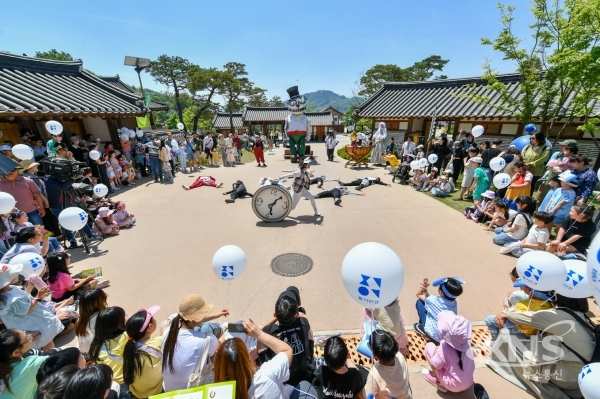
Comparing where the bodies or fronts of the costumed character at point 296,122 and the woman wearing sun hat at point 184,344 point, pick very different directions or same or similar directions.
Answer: very different directions

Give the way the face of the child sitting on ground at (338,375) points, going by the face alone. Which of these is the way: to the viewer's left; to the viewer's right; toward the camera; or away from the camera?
away from the camera

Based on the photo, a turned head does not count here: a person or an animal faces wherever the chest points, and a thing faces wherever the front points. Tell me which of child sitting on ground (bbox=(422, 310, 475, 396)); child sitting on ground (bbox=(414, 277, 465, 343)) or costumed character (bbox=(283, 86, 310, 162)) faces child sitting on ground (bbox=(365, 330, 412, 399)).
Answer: the costumed character

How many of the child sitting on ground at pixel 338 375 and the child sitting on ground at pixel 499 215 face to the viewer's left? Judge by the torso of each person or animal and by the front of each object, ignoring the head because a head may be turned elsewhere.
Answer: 1

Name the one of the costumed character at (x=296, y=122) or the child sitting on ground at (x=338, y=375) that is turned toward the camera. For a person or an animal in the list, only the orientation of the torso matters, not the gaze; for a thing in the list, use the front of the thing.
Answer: the costumed character

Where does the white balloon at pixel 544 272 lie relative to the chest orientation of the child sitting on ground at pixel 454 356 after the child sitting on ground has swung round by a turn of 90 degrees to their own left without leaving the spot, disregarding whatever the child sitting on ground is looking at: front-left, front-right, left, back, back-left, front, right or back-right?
back

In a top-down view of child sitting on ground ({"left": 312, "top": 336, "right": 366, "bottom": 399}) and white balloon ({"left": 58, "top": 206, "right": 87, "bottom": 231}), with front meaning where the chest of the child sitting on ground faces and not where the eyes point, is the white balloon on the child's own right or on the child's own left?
on the child's own left

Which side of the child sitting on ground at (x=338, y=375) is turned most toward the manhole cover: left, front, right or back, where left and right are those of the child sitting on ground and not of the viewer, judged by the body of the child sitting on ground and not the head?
front

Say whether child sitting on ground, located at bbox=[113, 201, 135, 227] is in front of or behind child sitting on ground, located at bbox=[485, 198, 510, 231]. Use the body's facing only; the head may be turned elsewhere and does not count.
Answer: in front

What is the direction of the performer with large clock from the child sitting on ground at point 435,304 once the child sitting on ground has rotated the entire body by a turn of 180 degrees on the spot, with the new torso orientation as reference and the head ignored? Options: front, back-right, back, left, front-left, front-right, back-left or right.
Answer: back

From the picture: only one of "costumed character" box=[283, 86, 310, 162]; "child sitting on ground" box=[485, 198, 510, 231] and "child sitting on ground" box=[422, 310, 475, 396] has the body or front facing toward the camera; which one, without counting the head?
the costumed character

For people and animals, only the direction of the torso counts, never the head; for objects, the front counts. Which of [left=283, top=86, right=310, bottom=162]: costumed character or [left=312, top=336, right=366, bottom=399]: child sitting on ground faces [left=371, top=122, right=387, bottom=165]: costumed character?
the child sitting on ground

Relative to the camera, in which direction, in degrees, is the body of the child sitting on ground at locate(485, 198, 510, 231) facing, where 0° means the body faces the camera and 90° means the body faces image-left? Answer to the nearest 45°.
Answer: approximately 90°

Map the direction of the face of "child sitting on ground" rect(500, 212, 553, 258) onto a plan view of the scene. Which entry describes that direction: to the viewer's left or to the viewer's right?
to the viewer's left

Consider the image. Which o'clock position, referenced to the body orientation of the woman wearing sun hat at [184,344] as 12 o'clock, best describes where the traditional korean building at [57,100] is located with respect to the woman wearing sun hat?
The traditional korean building is roughly at 10 o'clock from the woman wearing sun hat.

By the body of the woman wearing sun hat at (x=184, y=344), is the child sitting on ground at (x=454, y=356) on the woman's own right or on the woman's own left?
on the woman's own right

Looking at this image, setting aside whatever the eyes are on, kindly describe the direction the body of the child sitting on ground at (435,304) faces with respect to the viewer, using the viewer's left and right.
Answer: facing away from the viewer and to the left of the viewer

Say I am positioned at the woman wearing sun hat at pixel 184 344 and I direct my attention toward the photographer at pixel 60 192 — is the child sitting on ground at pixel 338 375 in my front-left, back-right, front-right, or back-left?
back-right

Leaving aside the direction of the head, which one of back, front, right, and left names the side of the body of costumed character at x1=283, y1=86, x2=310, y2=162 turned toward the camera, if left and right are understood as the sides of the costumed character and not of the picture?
front

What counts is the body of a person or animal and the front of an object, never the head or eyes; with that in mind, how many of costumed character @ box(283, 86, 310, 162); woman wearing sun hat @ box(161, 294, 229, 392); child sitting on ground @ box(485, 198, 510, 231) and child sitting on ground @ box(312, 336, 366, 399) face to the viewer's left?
1

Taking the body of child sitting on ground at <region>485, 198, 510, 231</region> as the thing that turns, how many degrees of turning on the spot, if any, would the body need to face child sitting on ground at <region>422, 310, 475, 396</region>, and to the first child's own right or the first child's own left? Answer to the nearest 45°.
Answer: approximately 90° to the first child's own left

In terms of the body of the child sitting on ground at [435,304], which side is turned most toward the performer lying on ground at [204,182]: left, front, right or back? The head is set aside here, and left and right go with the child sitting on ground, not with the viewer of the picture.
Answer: front

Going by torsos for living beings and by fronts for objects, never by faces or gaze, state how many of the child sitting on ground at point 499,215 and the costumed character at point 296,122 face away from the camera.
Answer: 0
